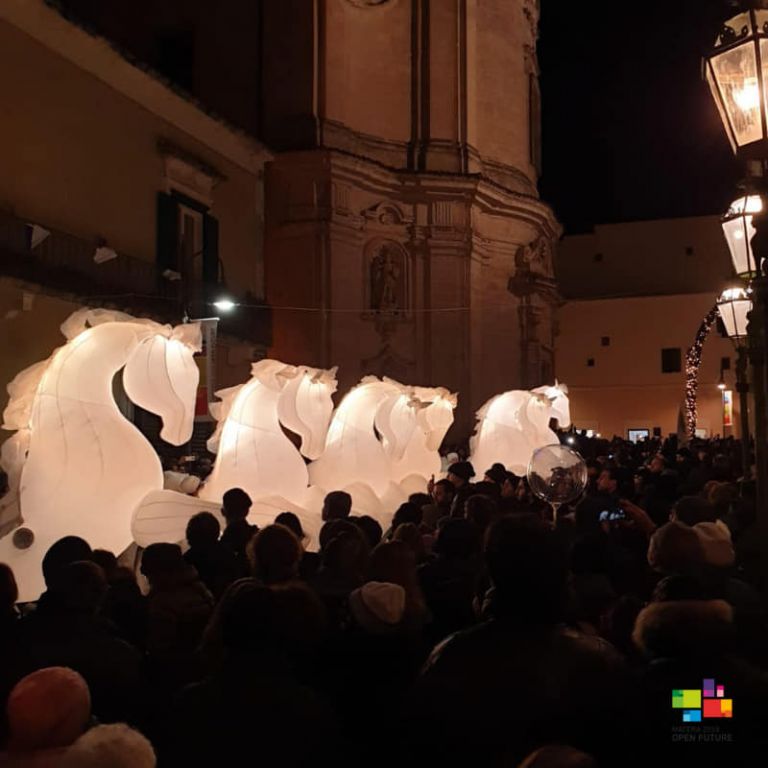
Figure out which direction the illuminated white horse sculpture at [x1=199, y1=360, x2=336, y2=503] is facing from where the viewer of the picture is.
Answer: facing to the right of the viewer

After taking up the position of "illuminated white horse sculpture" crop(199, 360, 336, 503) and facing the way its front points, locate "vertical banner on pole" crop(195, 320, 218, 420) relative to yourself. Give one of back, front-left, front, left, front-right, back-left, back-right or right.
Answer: left

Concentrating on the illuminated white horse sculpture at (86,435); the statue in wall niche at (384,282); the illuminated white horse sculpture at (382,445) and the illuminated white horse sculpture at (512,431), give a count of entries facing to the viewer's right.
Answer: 3

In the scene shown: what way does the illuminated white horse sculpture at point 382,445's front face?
to the viewer's right

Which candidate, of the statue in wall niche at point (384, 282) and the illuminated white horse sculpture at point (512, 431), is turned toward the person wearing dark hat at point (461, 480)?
the statue in wall niche

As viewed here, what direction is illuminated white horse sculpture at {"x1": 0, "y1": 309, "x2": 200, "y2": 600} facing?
to the viewer's right

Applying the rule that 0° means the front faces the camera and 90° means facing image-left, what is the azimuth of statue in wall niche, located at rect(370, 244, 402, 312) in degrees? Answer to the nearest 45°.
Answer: approximately 0°

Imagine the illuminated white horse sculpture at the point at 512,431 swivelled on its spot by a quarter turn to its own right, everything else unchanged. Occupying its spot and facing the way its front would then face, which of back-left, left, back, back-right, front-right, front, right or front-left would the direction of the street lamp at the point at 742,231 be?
front

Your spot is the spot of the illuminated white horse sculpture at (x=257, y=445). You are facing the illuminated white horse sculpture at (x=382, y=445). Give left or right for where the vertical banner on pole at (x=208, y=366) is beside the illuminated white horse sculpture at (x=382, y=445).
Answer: left

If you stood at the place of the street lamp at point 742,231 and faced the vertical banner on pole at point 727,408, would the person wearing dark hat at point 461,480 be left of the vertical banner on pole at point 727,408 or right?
left

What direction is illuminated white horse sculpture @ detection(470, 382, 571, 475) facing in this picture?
to the viewer's right
